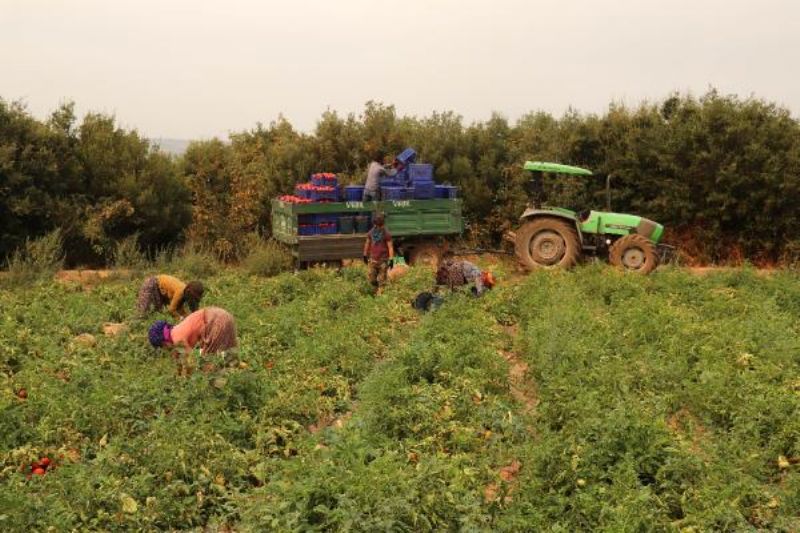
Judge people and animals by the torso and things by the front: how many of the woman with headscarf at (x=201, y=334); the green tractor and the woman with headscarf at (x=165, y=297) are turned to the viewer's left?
1

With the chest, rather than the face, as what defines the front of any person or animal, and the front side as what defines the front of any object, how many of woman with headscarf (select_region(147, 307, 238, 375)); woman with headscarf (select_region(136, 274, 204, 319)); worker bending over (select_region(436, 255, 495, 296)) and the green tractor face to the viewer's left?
1

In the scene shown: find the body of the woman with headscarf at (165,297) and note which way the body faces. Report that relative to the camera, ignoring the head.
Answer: to the viewer's right

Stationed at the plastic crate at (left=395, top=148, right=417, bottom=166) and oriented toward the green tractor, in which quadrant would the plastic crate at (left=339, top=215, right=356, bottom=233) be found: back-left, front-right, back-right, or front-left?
back-right

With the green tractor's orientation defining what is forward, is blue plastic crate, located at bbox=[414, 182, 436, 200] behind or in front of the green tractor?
behind

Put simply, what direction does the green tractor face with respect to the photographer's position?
facing to the right of the viewer

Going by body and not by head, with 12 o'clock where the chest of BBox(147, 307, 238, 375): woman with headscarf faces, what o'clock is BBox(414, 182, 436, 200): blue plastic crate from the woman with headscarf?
The blue plastic crate is roughly at 4 o'clock from the woman with headscarf.

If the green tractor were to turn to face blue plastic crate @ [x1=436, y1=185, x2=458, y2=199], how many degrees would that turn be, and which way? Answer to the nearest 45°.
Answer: approximately 180°

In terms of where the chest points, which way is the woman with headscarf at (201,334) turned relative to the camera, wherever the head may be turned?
to the viewer's left

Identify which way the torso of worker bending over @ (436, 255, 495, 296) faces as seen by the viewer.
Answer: to the viewer's right

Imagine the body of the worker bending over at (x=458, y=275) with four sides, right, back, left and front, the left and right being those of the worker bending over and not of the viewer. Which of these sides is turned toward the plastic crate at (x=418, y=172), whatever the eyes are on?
left

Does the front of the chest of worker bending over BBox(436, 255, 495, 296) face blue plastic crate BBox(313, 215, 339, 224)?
no

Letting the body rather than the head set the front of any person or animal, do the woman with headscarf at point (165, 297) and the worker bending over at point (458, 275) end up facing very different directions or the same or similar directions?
same or similar directions

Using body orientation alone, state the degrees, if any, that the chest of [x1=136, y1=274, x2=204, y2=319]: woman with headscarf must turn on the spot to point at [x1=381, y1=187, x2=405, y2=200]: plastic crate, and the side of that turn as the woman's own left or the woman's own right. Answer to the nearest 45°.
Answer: approximately 45° to the woman's own left

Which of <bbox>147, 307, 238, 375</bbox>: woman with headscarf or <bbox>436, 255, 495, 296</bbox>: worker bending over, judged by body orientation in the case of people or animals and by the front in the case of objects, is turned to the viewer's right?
the worker bending over

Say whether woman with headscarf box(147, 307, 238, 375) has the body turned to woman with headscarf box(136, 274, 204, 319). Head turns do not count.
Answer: no

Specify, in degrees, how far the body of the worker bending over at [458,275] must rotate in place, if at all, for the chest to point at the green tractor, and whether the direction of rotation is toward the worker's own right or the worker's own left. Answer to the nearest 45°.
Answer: approximately 45° to the worker's own left

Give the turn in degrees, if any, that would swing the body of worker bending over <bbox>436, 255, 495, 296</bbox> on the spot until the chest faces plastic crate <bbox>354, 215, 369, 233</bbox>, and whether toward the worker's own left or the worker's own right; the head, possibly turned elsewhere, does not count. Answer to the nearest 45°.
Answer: approximately 135° to the worker's own left

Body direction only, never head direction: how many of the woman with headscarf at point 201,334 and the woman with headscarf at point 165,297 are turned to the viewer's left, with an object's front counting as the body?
1

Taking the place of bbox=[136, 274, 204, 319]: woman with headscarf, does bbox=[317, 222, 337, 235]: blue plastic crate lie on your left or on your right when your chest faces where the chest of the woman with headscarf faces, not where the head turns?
on your left

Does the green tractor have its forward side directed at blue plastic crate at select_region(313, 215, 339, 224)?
no
